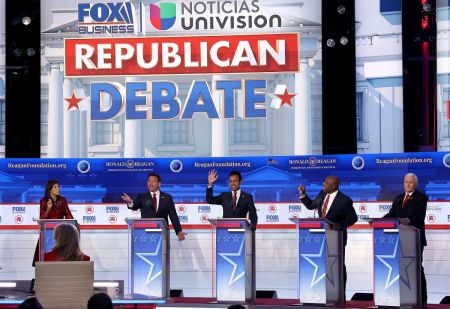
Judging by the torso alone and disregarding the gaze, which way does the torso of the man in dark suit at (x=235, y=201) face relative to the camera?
toward the camera

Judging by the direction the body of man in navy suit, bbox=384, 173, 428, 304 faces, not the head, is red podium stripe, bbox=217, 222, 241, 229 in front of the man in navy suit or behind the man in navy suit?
in front

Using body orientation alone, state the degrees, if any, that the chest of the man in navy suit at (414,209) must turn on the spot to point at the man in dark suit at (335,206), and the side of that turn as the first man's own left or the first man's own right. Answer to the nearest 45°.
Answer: approximately 45° to the first man's own right

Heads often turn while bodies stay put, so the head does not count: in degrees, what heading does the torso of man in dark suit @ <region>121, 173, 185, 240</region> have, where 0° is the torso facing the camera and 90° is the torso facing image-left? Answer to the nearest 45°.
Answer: approximately 0°

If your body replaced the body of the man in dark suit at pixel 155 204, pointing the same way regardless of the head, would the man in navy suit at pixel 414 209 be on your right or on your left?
on your left

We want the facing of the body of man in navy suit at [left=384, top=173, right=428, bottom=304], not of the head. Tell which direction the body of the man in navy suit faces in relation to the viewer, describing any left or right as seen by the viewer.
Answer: facing the viewer and to the left of the viewer

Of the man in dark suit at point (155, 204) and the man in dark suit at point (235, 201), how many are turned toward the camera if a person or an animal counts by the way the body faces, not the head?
2

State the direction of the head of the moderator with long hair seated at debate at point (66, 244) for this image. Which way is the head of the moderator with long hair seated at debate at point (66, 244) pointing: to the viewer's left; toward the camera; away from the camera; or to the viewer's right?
away from the camera

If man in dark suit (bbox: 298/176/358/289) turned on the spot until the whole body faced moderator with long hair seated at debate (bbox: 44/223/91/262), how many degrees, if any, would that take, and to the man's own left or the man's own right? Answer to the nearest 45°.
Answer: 0° — they already face them

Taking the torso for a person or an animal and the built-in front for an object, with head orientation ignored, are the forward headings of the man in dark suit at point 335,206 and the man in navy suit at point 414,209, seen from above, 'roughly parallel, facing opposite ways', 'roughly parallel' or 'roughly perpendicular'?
roughly parallel

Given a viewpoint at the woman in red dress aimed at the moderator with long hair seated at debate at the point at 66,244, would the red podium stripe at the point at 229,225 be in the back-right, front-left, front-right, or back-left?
front-left

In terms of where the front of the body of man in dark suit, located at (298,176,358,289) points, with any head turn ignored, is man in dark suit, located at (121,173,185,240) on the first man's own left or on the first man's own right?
on the first man's own right
